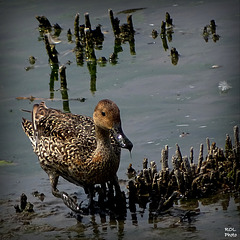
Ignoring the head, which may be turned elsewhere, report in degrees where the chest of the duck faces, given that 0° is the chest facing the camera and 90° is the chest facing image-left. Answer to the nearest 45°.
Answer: approximately 315°
